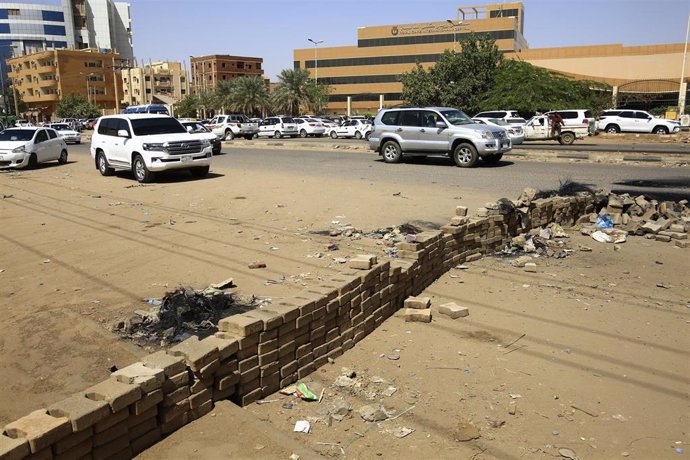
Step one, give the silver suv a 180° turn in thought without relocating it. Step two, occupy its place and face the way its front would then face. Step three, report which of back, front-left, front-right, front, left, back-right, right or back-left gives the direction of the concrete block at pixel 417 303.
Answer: back-left

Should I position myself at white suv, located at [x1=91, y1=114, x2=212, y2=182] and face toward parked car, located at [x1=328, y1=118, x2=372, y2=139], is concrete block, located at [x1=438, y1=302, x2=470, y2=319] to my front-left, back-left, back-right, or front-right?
back-right

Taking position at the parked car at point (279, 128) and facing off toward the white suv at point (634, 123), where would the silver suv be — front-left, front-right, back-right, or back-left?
front-right

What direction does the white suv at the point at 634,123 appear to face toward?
to the viewer's right

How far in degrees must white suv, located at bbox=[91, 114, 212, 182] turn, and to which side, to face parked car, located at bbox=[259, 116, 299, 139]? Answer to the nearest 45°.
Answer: approximately 135° to its left

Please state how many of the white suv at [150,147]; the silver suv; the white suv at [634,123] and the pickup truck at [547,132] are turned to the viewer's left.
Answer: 1

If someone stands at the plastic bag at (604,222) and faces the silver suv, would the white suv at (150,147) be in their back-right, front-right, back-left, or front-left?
front-left

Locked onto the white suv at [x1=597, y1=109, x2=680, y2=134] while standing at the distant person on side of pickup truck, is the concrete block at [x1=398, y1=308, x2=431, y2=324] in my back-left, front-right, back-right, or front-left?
back-right

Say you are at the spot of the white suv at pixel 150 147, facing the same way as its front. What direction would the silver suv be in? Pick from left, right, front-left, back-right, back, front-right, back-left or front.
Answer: front-left

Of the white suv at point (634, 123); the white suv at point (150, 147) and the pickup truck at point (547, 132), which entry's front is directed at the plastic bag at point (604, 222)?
the white suv at point (150, 147)
